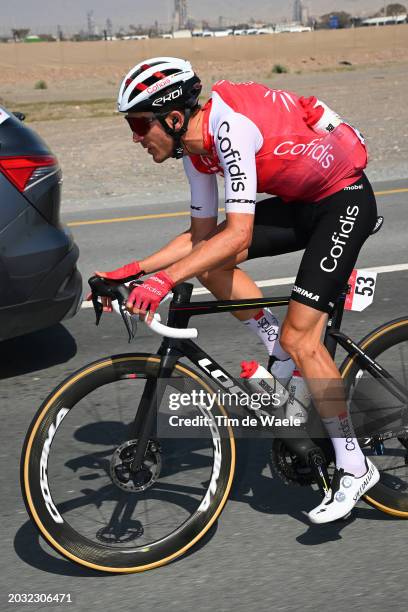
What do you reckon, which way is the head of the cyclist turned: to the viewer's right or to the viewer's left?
to the viewer's left

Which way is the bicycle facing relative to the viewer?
to the viewer's left
